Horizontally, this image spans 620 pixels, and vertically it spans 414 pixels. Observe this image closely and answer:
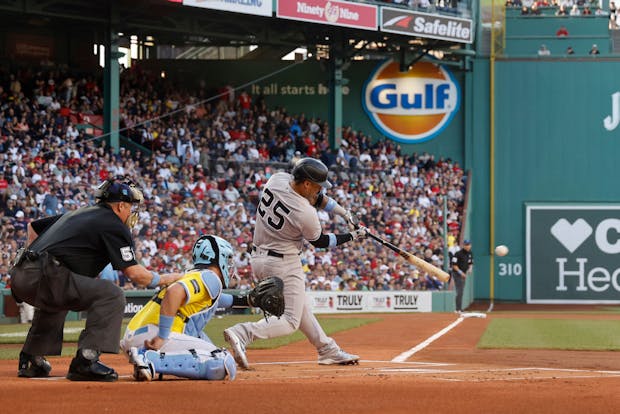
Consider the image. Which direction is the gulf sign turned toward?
toward the camera

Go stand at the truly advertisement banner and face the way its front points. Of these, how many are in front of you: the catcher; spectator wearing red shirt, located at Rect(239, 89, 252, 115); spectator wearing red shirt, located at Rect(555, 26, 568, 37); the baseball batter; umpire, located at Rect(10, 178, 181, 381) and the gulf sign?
3

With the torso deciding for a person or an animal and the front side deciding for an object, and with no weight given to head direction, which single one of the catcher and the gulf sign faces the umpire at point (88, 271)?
the gulf sign

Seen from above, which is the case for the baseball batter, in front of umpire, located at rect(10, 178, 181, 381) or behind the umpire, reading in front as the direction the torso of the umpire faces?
in front

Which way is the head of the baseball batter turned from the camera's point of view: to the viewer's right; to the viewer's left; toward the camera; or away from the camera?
to the viewer's right

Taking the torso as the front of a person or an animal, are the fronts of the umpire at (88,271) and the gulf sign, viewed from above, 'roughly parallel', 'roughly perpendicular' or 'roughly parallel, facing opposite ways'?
roughly perpendicular

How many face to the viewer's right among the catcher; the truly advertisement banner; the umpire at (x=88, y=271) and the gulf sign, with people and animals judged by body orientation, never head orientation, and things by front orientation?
2

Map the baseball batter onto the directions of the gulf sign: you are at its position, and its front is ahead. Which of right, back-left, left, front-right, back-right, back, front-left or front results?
front

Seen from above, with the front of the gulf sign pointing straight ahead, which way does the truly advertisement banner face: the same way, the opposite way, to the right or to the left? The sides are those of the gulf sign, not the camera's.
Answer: the same way

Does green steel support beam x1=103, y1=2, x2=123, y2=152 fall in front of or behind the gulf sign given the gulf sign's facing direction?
in front

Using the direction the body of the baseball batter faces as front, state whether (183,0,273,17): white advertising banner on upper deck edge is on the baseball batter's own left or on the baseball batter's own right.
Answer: on the baseball batter's own left

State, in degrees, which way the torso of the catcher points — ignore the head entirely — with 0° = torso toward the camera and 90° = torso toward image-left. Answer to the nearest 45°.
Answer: approximately 270°

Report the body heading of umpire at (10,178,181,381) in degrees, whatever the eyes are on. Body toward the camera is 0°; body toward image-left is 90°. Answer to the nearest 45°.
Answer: approximately 270°

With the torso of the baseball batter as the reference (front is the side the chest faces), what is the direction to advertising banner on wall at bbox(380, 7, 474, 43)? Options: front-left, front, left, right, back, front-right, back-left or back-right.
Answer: front-left

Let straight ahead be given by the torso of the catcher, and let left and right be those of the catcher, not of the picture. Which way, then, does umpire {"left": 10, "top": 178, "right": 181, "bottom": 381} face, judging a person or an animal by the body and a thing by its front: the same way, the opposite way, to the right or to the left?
the same way

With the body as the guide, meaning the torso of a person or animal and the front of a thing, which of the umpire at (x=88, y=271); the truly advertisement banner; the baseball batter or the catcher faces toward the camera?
the truly advertisement banner

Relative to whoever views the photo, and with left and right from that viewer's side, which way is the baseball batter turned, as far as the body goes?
facing away from the viewer and to the right of the viewer
